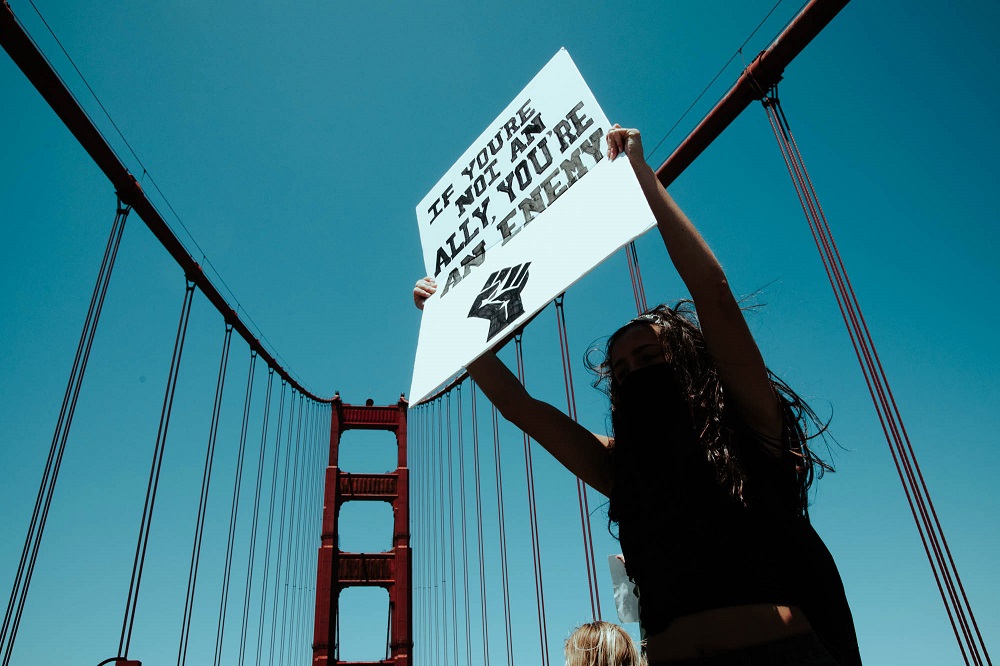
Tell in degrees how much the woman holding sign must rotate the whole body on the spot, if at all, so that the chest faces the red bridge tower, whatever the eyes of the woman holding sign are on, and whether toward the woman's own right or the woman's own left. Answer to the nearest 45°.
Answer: approximately 90° to the woman's own right

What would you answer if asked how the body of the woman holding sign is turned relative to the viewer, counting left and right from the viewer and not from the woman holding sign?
facing the viewer and to the left of the viewer
